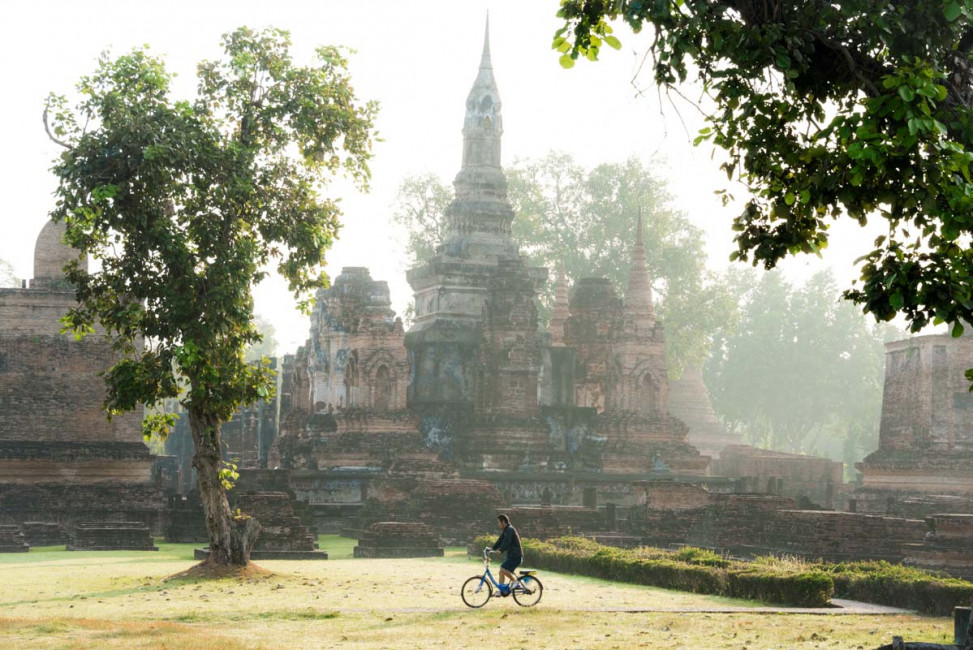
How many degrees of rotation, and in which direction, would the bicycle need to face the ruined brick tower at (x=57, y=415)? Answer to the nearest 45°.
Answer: approximately 45° to its right

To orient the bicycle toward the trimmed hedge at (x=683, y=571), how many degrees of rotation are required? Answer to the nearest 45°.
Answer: approximately 135° to its right

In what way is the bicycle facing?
to the viewer's left

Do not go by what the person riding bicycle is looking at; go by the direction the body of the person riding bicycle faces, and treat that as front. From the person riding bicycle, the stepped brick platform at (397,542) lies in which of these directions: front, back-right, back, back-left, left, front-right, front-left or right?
right

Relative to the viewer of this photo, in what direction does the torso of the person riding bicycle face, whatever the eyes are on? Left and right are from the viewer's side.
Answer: facing to the left of the viewer

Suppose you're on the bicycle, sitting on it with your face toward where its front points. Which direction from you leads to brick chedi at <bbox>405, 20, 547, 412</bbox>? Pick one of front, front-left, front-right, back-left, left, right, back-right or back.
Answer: right
